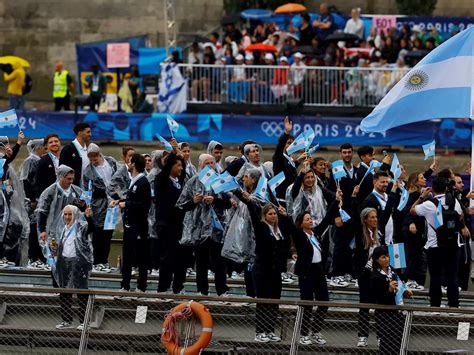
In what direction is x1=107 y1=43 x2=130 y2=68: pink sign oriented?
toward the camera

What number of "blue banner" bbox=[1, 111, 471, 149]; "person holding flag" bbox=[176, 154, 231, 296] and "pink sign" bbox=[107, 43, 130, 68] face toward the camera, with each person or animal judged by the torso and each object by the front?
3

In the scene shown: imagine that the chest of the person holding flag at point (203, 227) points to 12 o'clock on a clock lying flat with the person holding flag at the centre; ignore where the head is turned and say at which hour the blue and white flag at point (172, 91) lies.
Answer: The blue and white flag is roughly at 6 o'clock from the person holding flag.

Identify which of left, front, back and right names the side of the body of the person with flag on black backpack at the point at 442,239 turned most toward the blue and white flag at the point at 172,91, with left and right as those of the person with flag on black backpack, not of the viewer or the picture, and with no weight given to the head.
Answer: front

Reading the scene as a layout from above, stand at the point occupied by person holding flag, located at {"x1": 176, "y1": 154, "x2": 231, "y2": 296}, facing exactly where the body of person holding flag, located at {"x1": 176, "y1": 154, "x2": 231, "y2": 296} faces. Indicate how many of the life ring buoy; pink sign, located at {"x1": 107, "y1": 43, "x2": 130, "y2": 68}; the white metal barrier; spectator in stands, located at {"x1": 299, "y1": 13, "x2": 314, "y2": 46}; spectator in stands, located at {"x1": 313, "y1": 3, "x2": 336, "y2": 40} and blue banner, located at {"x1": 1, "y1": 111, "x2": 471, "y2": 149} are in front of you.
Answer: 1

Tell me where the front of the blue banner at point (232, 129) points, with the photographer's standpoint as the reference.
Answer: facing the viewer

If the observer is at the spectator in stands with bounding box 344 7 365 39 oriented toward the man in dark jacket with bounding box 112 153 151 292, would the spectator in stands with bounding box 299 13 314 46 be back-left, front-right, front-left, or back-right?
front-right

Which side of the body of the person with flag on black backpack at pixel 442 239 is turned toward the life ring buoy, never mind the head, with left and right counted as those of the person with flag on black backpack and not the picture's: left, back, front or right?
left

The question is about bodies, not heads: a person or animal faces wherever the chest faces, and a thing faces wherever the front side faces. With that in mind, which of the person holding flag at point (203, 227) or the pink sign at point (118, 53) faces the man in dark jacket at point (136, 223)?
the pink sign

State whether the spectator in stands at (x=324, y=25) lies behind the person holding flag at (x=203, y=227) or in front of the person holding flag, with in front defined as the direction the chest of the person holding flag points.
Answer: behind
